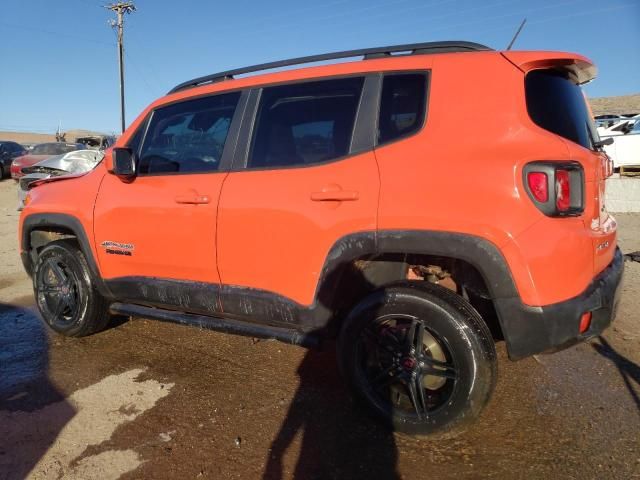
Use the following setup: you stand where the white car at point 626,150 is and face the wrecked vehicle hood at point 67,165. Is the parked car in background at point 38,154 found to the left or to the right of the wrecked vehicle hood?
right

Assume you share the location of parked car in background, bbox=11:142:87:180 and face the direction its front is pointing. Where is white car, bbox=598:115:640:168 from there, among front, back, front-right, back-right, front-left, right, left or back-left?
left

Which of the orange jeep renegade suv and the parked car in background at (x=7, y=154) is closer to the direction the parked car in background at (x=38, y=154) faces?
the orange jeep renegade suv

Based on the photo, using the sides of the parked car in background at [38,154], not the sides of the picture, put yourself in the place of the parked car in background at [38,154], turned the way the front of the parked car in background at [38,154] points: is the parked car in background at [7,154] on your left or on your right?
on your right

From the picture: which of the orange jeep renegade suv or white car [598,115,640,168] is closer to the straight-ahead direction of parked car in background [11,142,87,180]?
the orange jeep renegade suv

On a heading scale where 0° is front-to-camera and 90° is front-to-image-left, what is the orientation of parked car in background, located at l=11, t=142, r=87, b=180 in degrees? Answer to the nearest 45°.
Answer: approximately 45°

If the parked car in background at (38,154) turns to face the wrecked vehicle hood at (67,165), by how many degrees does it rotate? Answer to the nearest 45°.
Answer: approximately 45° to its left
